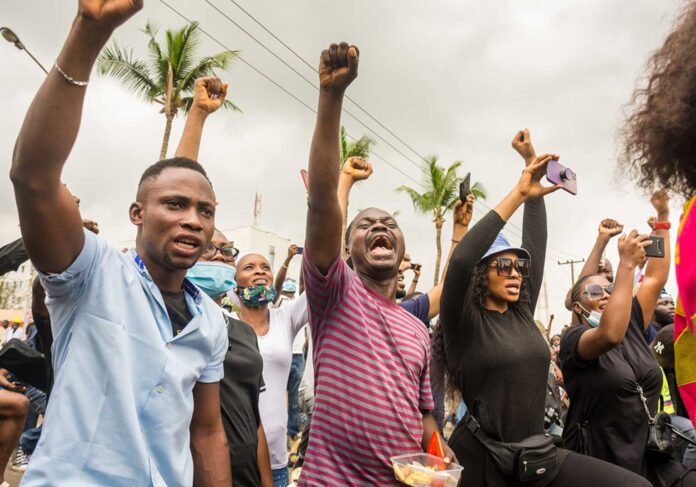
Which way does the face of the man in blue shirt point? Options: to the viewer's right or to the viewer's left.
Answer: to the viewer's right

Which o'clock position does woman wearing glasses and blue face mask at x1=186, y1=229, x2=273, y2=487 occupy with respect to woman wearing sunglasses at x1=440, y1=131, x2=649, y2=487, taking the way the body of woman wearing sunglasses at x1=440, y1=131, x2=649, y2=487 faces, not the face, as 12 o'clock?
woman wearing glasses and blue face mask at x1=186, y1=229, x2=273, y2=487 is roughly at 4 o'clock from woman wearing sunglasses at x1=440, y1=131, x2=649, y2=487.

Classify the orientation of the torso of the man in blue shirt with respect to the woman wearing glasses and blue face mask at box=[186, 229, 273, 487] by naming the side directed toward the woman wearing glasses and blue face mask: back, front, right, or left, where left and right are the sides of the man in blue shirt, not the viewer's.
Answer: left

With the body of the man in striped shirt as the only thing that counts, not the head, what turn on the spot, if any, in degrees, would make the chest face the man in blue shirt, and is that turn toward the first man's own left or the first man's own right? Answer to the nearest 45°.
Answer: approximately 90° to the first man's own right

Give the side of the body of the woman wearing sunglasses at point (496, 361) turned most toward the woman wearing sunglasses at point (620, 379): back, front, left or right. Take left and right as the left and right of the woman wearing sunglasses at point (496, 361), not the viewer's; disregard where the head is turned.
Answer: left

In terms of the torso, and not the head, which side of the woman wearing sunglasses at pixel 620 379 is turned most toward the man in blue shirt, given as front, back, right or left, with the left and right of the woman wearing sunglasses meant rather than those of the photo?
right

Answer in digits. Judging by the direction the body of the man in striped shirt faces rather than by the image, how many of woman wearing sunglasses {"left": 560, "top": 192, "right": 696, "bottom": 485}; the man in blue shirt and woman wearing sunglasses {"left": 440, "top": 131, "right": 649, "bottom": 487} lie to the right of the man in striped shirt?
1
